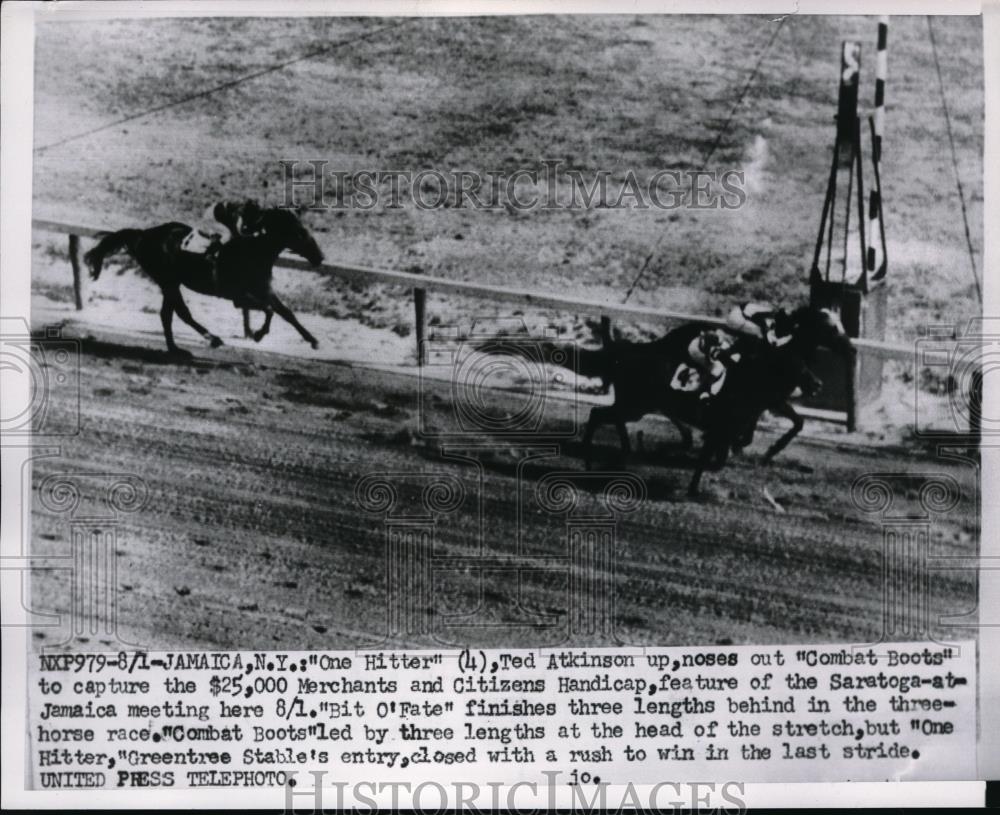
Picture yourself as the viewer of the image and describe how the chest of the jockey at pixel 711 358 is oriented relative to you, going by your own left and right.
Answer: facing to the right of the viewer

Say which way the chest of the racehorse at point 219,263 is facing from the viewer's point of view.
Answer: to the viewer's right

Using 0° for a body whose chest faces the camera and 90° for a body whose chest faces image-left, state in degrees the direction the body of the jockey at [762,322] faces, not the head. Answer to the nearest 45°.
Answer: approximately 270°

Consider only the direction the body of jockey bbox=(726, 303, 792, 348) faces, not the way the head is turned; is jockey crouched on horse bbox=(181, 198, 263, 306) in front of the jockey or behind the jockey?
behind

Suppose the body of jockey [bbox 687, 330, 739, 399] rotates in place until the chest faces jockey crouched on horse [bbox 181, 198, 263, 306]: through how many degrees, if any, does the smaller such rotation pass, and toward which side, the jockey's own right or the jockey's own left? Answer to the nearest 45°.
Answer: approximately 180°

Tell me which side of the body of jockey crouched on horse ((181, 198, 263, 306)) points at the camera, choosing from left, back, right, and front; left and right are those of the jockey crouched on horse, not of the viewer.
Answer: right
